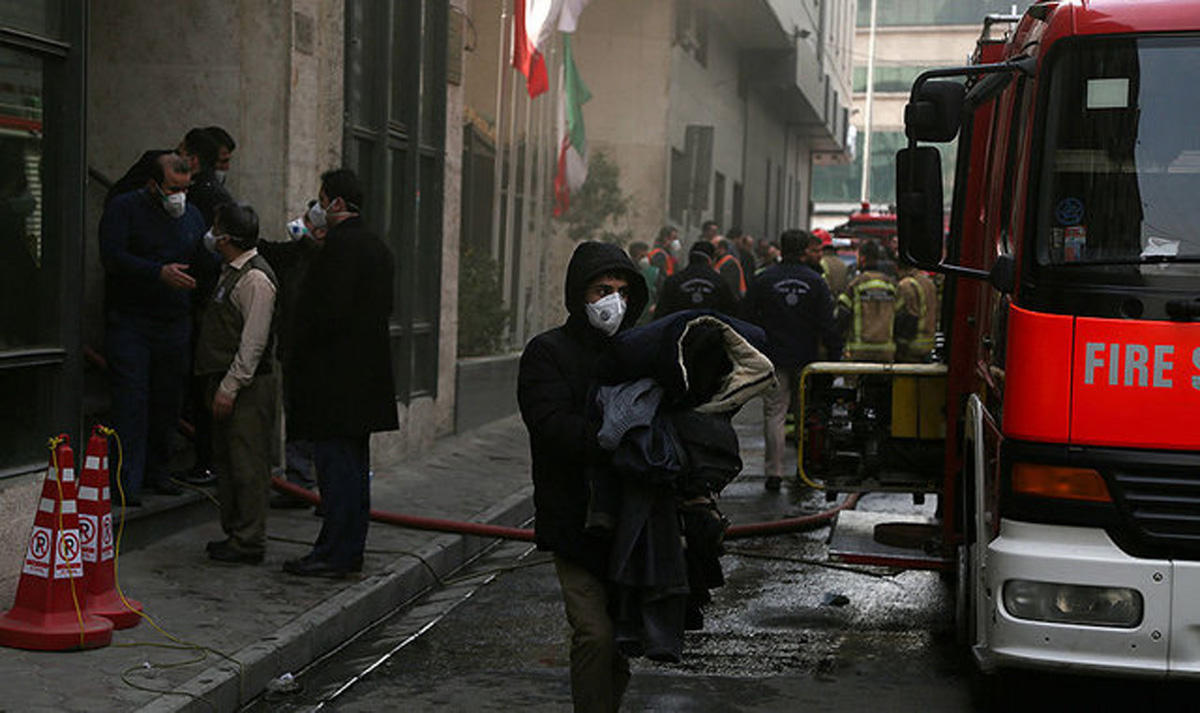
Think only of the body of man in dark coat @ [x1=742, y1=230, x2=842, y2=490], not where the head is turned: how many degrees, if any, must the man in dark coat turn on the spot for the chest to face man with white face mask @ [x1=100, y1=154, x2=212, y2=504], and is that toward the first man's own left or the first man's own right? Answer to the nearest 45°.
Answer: approximately 135° to the first man's own left

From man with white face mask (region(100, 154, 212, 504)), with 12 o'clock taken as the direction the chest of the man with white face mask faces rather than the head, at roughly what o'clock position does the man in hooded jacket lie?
The man in hooded jacket is roughly at 1 o'clock from the man with white face mask.

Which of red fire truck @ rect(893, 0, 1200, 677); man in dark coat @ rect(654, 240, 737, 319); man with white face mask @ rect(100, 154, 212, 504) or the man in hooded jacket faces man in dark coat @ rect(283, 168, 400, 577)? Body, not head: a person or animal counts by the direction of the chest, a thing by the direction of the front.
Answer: the man with white face mask

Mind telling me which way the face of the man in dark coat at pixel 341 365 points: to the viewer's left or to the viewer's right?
to the viewer's left

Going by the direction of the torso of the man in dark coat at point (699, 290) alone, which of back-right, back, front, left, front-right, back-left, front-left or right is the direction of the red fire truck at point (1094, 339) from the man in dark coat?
back

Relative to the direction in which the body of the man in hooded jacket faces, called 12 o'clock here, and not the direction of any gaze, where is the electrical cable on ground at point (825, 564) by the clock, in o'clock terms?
The electrical cable on ground is roughly at 8 o'clock from the man in hooded jacket.

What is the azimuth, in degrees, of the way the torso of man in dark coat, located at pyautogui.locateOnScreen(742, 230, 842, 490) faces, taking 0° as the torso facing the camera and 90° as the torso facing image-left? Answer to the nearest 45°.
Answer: approximately 180°

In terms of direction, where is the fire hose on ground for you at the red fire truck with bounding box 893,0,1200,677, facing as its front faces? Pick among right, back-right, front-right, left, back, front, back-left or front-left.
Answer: back-right

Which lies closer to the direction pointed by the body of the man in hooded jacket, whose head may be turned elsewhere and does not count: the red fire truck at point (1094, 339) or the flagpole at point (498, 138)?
the red fire truck

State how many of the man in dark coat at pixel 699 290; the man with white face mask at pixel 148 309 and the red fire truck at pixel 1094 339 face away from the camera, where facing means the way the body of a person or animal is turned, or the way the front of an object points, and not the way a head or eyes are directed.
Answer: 1

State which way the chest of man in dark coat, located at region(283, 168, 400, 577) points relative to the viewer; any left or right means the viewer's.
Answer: facing to the left of the viewer

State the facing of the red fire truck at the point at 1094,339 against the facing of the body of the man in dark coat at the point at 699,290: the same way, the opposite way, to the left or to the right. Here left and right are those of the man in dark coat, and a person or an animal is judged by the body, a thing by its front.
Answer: the opposite way

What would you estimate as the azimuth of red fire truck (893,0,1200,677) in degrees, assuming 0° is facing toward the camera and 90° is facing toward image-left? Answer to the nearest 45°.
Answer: approximately 0°

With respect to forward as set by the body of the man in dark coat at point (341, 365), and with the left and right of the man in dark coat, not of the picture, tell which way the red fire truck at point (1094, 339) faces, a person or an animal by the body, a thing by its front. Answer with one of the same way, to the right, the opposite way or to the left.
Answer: to the left

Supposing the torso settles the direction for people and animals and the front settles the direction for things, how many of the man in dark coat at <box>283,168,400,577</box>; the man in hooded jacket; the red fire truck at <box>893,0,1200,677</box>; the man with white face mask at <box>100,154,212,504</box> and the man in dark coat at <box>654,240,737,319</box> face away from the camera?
1

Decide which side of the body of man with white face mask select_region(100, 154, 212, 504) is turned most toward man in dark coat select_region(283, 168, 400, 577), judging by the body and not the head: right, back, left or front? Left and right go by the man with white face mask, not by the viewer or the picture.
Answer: front

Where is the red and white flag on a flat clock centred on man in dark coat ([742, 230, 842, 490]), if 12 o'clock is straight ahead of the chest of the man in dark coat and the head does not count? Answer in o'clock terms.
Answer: The red and white flag is roughly at 11 o'clock from the man in dark coat.
